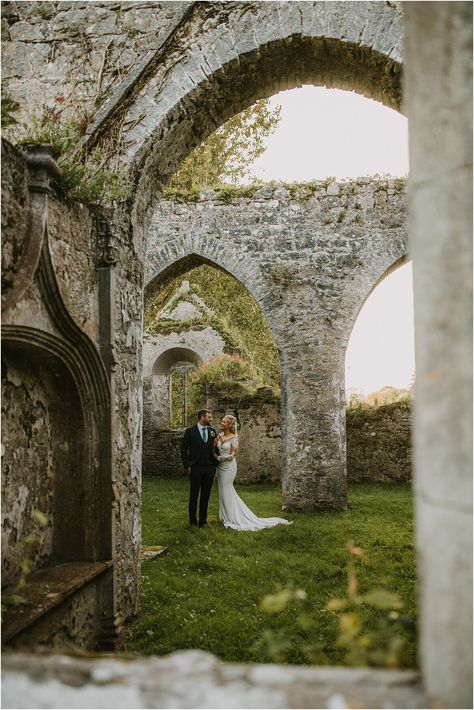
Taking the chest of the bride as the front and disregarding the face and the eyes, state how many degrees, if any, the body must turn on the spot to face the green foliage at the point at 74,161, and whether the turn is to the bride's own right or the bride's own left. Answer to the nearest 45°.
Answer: approximately 45° to the bride's own left

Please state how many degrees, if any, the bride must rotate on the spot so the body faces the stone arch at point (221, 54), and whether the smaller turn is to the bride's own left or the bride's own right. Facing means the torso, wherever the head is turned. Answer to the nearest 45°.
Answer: approximately 45° to the bride's own left

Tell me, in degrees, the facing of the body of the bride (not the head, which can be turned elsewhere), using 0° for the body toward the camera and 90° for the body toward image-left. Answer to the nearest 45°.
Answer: approximately 45°

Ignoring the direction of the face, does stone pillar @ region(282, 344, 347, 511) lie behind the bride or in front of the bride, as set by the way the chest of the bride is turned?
behind
